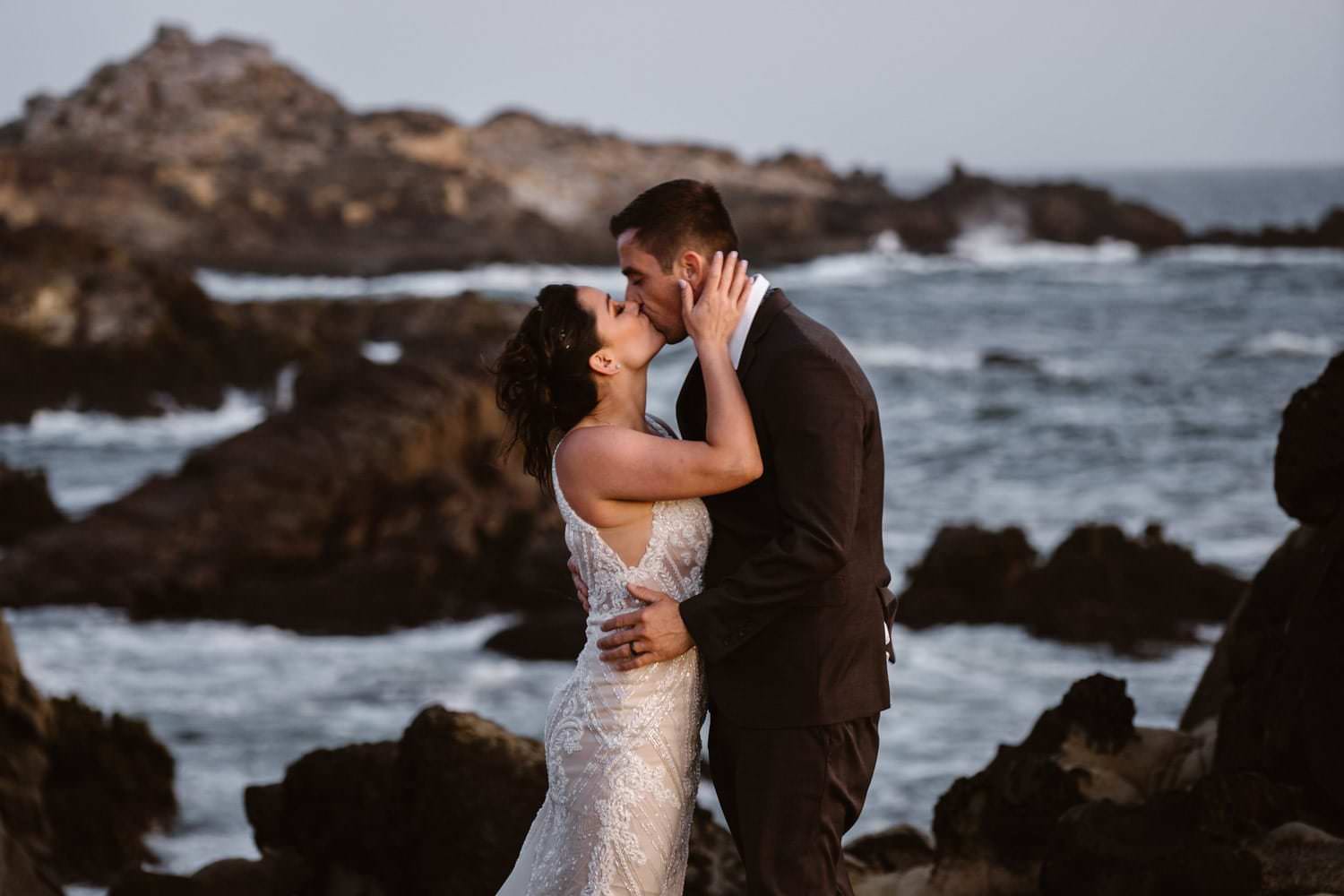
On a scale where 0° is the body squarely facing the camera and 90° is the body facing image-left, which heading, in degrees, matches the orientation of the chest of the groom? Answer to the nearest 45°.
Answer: approximately 90°

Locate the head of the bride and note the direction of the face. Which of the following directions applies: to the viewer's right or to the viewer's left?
to the viewer's right

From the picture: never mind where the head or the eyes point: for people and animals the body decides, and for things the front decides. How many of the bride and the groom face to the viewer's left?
1

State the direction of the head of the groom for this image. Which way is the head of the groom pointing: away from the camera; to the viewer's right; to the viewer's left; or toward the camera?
to the viewer's left

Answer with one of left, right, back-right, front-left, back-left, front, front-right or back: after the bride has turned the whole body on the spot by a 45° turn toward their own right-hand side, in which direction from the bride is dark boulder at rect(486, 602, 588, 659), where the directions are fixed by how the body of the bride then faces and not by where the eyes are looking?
back-left

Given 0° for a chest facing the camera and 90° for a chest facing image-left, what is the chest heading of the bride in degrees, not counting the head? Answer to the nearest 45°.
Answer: approximately 270°

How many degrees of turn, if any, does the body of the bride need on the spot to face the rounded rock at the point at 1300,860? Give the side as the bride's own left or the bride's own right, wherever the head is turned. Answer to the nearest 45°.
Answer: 0° — they already face it

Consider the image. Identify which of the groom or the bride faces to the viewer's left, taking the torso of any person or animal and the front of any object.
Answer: the groom

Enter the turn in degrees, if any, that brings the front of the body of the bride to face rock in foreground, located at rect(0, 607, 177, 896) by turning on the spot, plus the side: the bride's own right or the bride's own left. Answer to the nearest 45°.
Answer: approximately 135° to the bride's own left

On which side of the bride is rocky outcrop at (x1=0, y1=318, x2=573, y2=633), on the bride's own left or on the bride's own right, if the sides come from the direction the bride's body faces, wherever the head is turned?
on the bride's own left

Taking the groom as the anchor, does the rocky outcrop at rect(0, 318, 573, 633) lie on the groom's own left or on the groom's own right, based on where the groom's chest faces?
on the groom's own right

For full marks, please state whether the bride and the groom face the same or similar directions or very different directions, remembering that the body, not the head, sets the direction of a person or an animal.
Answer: very different directions

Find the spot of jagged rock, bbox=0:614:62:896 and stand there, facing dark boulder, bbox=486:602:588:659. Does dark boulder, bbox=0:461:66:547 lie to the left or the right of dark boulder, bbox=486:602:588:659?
left
